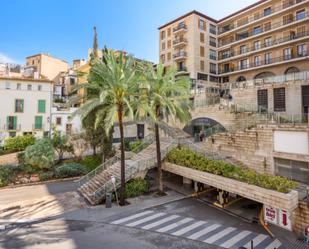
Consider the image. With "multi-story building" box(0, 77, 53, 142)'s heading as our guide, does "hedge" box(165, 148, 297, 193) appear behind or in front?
in front

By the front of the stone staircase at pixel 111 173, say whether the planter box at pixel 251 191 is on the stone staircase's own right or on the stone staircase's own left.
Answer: on the stone staircase's own left

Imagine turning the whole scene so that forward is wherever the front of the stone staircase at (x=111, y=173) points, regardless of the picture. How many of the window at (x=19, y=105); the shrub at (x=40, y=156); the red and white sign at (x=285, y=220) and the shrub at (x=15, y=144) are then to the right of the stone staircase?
3

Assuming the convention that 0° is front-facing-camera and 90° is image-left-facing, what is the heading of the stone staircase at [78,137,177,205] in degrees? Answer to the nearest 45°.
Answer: approximately 45°

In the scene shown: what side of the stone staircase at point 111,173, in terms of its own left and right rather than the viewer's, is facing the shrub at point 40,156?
right

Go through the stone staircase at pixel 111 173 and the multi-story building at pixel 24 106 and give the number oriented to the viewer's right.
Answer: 0

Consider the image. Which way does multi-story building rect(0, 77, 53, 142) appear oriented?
toward the camera
